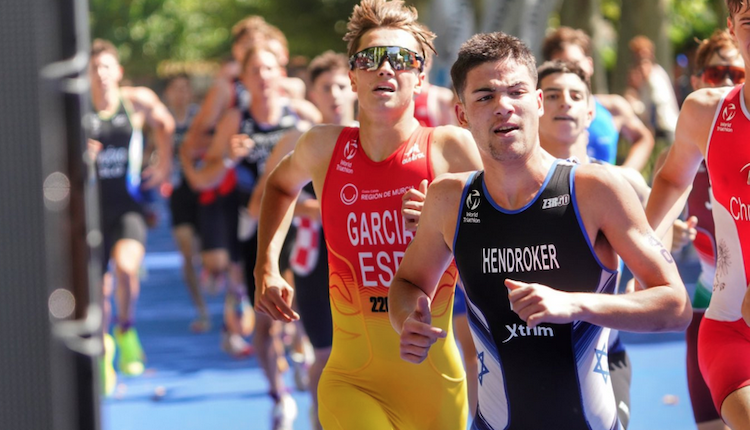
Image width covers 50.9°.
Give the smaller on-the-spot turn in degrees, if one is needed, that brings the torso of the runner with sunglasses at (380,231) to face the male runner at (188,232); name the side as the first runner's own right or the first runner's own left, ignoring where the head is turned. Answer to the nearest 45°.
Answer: approximately 180°

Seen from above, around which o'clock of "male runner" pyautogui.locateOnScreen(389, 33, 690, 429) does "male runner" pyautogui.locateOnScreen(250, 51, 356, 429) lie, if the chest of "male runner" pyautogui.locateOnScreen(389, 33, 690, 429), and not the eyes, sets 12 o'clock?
"male runner" pyautogui.locateOnScreen(250, 51, 356, 429) is roughly at 5 o'clock from "male runner" pyautogui.locateOnScreen(389, 33, 690, 429).

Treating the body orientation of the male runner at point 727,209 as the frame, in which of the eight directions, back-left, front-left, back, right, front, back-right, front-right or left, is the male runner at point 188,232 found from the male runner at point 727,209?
back-right

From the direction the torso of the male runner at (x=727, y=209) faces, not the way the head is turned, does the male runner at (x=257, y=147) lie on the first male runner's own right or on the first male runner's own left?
on the first male runner's own right

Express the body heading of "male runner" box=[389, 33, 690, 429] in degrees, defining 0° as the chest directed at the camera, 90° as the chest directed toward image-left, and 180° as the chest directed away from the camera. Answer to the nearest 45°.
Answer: approximately 0°

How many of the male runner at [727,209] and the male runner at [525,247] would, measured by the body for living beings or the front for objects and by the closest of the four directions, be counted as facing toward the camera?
2

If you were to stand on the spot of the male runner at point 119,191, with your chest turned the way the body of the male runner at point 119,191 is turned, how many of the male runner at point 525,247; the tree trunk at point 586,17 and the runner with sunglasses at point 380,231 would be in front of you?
2
